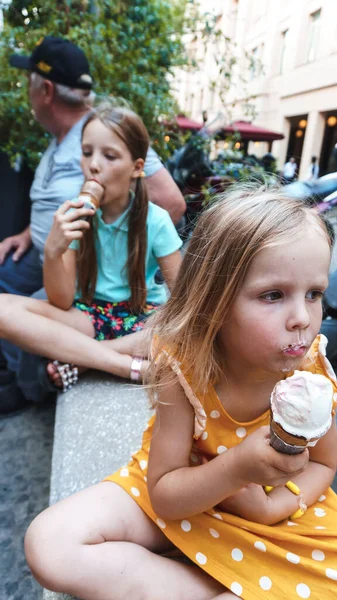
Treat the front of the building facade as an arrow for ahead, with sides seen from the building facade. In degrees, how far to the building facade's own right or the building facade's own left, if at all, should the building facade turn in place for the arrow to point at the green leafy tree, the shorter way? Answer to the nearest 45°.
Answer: approximately 45° to the building facade's own left

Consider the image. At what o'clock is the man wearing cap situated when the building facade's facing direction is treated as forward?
The man wearing cap is roughly at 11 o'clock from the building facade.

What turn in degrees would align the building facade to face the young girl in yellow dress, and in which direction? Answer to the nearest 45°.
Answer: approximately 45° to its left

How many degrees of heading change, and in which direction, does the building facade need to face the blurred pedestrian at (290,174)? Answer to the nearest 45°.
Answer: approximately 45° to its left

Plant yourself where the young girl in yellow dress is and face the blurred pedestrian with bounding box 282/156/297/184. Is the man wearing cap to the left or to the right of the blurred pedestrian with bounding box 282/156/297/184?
left

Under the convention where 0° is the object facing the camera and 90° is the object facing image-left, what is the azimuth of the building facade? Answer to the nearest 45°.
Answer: approximately 45°
